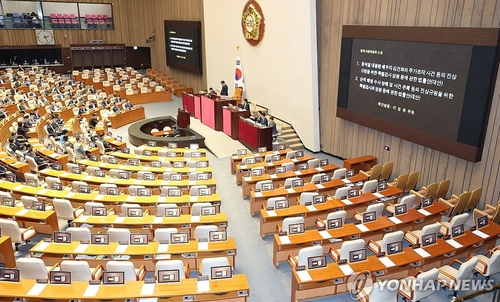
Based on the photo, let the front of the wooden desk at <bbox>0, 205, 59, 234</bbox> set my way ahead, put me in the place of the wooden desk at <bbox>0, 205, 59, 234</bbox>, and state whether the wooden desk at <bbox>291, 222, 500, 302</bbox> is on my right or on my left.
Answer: on my left

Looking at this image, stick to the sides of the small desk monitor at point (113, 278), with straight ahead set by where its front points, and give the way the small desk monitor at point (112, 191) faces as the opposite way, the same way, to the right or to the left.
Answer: the same way

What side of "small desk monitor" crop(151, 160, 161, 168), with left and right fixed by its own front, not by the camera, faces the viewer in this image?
front

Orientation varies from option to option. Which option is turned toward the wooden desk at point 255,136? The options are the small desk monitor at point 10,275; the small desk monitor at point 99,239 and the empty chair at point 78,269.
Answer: the empty chair

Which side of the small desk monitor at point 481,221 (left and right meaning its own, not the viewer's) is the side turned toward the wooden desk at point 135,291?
right

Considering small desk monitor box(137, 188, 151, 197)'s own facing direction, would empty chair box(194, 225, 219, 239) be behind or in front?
in front

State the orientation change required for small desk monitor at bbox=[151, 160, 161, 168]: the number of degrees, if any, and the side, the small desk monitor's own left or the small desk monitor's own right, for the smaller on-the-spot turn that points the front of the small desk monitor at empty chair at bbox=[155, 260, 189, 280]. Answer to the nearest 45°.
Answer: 0° — it already faces it

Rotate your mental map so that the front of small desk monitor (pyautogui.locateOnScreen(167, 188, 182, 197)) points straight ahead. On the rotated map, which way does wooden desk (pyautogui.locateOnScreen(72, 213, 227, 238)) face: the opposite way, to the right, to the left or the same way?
the same way

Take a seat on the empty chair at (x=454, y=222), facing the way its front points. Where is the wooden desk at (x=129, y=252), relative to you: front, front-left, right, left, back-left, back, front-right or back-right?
left

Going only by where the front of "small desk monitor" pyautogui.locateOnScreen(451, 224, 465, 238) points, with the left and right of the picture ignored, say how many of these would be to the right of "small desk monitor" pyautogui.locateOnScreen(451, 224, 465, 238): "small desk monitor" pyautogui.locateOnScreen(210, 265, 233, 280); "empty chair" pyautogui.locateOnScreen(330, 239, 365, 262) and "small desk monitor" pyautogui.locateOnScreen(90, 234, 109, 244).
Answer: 3

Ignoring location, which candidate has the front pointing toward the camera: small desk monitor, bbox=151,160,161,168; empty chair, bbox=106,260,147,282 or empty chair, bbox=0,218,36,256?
the small desk monitor

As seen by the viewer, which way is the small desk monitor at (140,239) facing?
toward the camera

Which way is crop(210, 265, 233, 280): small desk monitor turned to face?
toward the camera

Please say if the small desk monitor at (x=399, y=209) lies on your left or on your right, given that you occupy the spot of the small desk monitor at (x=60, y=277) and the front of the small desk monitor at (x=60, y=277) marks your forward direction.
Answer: on your left

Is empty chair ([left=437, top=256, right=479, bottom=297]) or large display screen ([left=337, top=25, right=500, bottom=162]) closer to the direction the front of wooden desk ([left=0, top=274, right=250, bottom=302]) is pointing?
the empty chair

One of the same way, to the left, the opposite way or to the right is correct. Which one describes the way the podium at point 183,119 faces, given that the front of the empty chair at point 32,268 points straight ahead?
the opposite way

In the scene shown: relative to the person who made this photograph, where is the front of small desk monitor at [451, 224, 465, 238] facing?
facing the viewer and to the right of the viewer

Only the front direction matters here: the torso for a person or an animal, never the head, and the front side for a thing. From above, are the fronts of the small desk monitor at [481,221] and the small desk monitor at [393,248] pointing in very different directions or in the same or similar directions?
same or similar directions

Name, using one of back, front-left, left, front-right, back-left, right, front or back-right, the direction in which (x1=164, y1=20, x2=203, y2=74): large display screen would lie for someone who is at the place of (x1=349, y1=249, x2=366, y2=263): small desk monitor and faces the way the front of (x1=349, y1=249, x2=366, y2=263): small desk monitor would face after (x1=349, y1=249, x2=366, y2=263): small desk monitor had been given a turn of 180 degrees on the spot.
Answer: front

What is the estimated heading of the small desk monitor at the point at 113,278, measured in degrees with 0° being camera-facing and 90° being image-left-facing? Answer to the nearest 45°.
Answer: approximately 0°

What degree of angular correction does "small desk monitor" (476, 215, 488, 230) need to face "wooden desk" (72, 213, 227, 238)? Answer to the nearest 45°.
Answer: approximately 90° to its right
